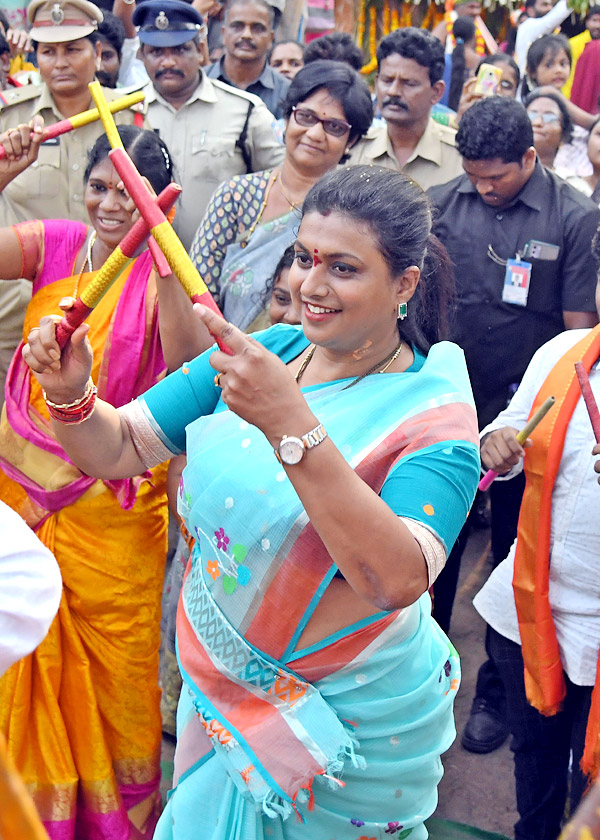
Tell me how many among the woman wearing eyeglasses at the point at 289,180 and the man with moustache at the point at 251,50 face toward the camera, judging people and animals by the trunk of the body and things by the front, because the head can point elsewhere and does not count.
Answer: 2

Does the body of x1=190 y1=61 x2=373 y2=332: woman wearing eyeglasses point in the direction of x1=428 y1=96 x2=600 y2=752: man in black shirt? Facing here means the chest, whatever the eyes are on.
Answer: no

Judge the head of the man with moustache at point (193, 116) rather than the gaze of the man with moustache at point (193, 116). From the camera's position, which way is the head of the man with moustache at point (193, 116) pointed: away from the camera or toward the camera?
toward the camera

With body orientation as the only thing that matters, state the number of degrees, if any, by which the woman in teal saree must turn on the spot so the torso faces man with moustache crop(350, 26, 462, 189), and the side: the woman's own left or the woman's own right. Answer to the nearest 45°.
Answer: approximately 135° to the woman's own right

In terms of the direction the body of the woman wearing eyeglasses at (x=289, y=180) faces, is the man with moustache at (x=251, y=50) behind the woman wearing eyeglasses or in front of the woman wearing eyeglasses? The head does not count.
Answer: behind

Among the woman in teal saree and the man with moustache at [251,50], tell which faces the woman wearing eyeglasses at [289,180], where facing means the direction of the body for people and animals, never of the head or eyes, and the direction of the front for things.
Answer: the man with moustache

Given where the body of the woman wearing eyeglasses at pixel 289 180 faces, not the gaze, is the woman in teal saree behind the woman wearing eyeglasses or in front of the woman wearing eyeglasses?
in front

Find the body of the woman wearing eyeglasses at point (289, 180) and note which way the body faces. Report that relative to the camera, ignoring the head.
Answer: toward the camera

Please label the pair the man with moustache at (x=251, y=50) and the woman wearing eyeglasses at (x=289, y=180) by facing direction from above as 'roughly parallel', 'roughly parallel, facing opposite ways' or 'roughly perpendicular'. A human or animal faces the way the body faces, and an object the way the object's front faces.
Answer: roughly parallel

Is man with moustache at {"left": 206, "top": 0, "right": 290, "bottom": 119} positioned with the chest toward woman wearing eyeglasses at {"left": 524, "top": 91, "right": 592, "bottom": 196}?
no

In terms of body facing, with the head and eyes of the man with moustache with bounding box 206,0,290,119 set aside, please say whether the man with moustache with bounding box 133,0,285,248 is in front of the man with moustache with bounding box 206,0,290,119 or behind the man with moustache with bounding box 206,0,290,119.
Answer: in front

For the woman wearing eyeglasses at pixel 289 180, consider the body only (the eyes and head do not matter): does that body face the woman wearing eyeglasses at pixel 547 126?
no

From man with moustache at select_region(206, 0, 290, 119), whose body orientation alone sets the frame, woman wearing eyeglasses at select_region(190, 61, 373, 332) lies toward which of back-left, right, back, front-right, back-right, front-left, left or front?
front

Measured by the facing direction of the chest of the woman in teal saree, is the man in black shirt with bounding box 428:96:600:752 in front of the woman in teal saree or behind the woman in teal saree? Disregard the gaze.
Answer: behind

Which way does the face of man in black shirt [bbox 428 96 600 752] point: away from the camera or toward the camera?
toward the camera

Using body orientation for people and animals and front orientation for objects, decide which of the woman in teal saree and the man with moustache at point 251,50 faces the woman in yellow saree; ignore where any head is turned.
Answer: the man with moustache

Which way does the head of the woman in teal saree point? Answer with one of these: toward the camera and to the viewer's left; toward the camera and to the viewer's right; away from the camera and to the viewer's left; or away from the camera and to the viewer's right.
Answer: toward the camera and to the viewer's left

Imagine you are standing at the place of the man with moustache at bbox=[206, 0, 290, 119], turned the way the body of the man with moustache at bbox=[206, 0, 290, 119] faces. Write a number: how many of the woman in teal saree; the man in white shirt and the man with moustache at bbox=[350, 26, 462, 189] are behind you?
0

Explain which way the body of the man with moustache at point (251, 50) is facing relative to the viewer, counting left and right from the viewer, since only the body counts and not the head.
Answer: facing the viewer

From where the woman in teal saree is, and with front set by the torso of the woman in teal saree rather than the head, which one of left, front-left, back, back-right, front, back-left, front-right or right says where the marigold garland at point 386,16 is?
back-right

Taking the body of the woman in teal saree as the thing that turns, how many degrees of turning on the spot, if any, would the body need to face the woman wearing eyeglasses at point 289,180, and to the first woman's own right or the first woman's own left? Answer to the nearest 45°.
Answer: approximately 135° to the first woman's own right
